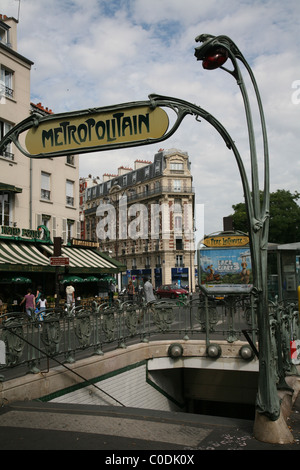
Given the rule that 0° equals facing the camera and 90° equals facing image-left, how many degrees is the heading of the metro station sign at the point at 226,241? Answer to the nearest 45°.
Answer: approximately 0°

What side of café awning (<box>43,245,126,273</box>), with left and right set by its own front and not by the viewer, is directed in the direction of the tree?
left

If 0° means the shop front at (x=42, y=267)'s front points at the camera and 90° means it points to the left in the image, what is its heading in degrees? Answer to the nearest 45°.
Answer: approximately 315°

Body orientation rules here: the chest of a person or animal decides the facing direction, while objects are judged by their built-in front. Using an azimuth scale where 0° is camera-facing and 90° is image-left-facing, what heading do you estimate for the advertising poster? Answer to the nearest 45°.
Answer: approximately 0°

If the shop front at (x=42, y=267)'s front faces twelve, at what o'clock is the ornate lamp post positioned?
The ornate lamp post is roughly at 1 o'clock from the shop front.

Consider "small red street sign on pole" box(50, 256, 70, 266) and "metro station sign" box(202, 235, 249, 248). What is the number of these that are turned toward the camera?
2

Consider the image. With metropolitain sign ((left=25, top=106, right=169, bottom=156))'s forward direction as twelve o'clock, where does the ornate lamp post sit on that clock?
The ornate lamp post is roughly at 10 o'clock from the metropolitain sign.

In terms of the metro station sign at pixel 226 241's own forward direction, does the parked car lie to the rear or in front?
to the rear

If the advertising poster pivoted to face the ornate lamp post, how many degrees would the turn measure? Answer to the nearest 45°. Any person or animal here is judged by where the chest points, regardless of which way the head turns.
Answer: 0° — it already faces it

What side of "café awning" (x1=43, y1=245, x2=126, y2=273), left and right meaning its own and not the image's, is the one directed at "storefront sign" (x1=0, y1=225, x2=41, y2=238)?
right

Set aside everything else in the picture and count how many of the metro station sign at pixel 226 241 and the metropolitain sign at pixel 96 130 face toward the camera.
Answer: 2

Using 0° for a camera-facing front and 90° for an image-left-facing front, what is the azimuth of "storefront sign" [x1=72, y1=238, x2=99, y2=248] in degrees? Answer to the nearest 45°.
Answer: approximately 315°
